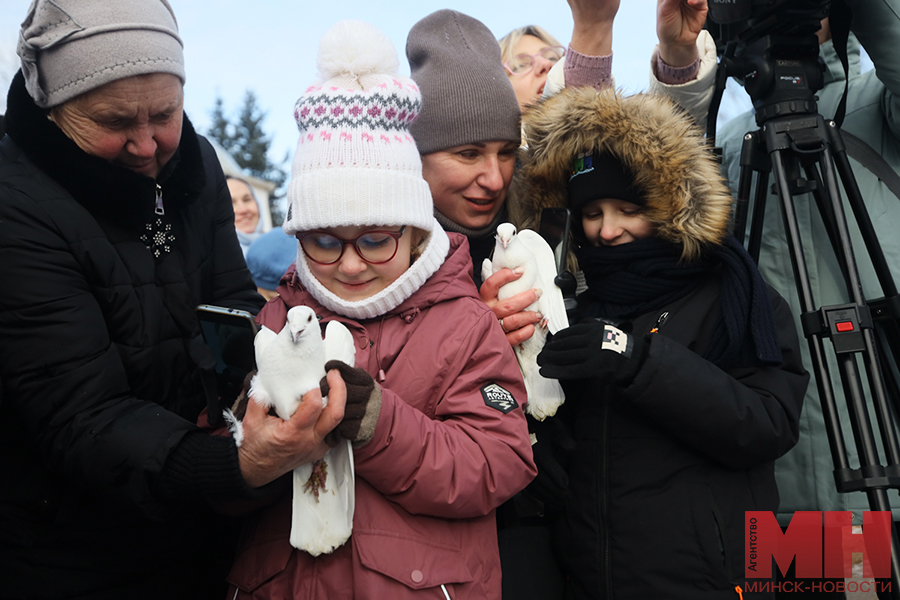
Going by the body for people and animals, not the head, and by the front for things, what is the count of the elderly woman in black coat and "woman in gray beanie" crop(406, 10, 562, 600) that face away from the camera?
0

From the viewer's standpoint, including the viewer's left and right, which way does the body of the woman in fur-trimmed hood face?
facing the viewer and to the left of the viewer

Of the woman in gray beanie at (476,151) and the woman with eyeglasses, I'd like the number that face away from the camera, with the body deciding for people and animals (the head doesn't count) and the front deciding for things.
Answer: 0

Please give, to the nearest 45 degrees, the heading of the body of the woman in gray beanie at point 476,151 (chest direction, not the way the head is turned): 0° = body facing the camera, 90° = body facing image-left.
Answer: approximately 315°

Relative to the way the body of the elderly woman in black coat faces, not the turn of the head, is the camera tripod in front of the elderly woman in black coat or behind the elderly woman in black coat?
in front

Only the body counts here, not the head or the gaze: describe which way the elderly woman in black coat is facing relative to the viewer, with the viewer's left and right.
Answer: facing the viewer and to the right of the viewer
